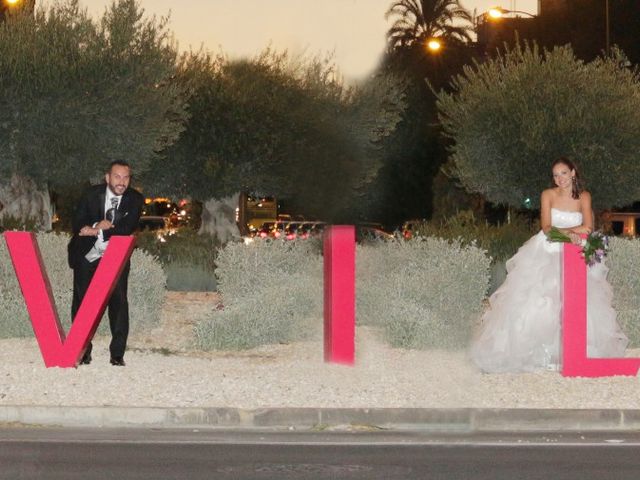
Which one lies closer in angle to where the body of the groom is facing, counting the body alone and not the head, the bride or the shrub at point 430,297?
the bride

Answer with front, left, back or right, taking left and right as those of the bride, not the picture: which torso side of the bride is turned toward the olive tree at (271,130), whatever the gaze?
back

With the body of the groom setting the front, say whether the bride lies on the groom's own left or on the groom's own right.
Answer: on the groom's own left

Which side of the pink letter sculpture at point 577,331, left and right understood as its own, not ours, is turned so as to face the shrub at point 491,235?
back

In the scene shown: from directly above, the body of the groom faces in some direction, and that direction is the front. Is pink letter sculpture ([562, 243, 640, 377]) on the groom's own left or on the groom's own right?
on the groom's own left

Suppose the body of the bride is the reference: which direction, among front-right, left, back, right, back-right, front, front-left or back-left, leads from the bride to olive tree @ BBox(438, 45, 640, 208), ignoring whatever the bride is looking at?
back

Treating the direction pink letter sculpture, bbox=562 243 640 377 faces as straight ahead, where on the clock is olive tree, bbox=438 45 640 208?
The olive tree is roughly at 6 o'clock from the pink letter sculpture.
